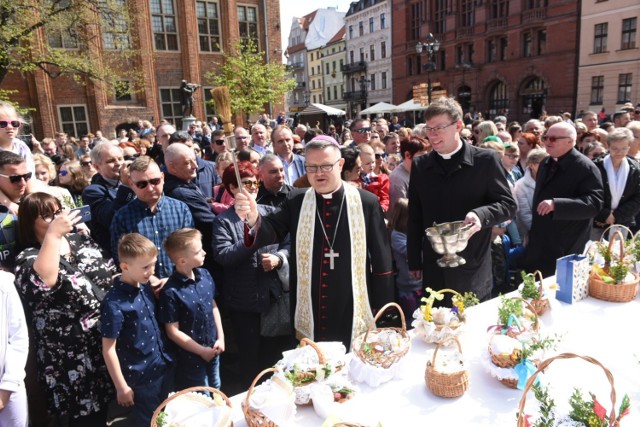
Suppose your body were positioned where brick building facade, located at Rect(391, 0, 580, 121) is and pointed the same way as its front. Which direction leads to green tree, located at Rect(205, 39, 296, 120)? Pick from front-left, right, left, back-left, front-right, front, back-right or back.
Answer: front

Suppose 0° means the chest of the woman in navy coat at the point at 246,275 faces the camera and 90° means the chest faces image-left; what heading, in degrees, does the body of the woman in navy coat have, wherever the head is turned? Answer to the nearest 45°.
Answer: approximately 315°

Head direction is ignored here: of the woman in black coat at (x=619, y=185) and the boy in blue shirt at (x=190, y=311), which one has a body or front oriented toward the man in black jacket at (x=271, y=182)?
the woman in black coat

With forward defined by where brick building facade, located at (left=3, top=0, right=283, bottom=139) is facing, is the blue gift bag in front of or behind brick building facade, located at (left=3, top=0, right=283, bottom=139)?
in front

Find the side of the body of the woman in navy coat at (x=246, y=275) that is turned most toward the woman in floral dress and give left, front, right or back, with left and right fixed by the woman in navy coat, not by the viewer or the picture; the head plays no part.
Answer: right

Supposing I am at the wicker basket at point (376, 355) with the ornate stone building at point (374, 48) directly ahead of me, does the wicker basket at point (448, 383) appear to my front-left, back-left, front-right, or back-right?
back-right

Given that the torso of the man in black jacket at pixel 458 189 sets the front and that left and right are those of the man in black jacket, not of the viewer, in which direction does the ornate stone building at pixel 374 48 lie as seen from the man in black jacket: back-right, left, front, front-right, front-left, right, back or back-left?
back-right

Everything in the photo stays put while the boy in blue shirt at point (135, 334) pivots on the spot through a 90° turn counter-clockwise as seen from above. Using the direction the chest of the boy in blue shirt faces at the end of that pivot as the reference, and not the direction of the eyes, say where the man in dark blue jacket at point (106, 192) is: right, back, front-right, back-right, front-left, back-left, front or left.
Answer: front-left

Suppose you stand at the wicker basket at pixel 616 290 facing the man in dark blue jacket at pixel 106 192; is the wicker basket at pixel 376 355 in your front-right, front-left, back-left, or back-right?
front-left

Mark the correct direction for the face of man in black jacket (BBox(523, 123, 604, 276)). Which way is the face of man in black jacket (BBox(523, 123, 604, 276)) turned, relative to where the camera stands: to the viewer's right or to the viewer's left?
to the viewer's left

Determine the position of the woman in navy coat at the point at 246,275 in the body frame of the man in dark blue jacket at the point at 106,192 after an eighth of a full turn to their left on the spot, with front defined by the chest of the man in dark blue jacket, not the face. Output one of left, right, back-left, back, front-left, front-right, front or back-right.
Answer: front-right

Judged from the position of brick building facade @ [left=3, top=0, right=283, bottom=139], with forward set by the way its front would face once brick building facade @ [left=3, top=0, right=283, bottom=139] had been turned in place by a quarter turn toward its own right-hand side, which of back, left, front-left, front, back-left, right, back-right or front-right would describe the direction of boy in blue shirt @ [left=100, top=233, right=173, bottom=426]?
front-left

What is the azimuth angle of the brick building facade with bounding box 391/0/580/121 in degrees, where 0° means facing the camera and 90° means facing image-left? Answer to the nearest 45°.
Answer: approximately 45°
